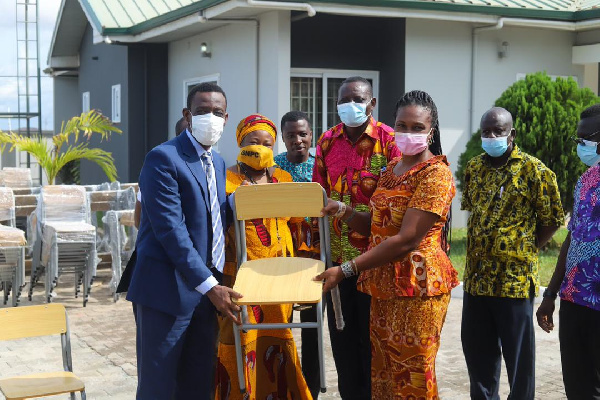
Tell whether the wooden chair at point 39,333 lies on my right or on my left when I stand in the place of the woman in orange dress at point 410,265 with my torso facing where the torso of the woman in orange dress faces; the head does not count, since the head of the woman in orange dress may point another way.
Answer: on my right

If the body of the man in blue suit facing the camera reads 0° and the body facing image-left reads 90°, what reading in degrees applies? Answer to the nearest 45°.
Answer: approximately 315°

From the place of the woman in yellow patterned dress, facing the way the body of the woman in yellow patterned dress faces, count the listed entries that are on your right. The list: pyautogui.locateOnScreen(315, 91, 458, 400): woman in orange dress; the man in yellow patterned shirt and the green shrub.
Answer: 0

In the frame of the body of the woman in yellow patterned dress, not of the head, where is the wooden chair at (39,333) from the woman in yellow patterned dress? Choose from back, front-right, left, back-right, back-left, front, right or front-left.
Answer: right

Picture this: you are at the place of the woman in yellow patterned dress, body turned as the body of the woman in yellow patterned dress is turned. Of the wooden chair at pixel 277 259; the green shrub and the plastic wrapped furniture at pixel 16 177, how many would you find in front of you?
1

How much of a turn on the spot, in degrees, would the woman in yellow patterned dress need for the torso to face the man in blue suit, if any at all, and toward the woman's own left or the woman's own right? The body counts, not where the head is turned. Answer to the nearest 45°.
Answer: approximately 45° to the woman's own right

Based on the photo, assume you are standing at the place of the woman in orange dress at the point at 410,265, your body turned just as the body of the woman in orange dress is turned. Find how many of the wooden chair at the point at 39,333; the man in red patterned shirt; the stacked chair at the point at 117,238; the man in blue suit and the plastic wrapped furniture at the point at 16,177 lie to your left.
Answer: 0

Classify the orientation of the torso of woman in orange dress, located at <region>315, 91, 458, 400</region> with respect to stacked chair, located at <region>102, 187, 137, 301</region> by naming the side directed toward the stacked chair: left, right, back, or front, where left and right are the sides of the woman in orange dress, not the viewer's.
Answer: right

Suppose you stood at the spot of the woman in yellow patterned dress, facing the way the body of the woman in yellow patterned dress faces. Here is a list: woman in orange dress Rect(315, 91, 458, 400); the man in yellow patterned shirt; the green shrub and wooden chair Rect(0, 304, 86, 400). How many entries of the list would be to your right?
1

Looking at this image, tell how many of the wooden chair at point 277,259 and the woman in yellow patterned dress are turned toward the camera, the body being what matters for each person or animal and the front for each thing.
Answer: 2

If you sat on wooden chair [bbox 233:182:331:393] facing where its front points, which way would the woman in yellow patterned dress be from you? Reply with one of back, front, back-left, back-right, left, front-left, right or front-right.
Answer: back

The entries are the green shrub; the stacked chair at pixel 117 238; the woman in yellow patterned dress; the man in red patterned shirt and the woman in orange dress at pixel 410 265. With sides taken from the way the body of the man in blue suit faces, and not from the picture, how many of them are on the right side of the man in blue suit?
0

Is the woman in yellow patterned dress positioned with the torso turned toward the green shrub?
no

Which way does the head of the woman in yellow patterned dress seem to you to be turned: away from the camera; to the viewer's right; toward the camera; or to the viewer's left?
toward the camera

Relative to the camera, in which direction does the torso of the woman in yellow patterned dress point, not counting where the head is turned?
toward the camera

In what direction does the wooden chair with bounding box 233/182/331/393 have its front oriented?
toward the camera

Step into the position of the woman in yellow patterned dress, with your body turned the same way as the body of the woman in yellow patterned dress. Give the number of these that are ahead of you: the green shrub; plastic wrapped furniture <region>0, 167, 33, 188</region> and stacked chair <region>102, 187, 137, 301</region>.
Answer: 0
